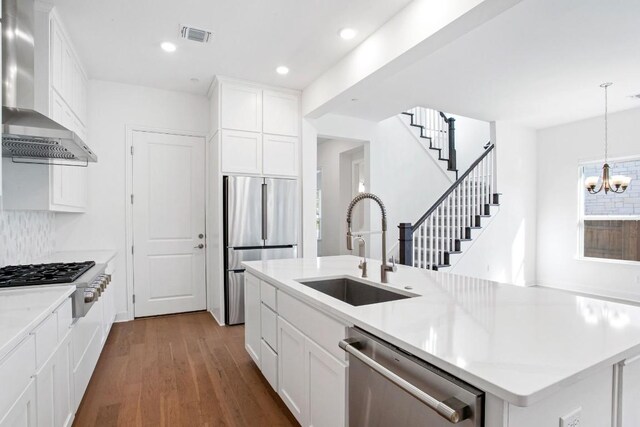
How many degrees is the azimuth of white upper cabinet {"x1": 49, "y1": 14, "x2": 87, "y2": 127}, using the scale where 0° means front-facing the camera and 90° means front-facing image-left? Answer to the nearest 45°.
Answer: approximately 270°

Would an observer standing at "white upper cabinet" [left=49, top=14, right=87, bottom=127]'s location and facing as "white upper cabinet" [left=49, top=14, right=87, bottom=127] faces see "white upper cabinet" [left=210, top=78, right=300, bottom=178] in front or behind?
in front

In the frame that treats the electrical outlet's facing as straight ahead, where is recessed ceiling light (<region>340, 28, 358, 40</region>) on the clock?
The recessed ceiling light is roughly at 6 o'clock from the electrical outlet.

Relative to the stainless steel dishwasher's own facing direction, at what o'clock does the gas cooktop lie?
The gas cooktop is roughly at 2 o'clock from the stainless steel dishwasher.

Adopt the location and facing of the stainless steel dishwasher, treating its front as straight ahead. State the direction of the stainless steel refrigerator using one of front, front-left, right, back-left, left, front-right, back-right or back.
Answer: right

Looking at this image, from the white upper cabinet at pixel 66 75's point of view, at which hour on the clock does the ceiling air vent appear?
The ceiling air vent is roughly at 1 o'clock from the white upper cabinet.

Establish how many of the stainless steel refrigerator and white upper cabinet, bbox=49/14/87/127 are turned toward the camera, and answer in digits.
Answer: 1

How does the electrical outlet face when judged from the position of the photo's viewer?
facing the viewer and to the right of the viewer
